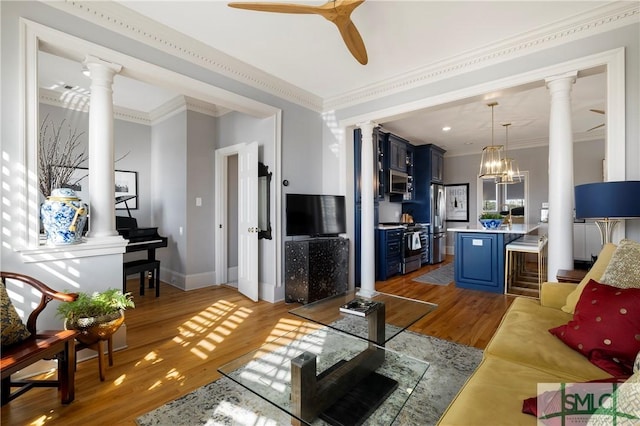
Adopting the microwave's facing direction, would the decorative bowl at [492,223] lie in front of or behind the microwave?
in front

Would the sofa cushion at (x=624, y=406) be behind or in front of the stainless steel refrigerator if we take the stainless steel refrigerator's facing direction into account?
in front

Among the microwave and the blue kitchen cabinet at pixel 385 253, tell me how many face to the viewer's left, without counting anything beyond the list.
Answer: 0

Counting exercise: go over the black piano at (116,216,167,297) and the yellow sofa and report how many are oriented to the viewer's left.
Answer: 1

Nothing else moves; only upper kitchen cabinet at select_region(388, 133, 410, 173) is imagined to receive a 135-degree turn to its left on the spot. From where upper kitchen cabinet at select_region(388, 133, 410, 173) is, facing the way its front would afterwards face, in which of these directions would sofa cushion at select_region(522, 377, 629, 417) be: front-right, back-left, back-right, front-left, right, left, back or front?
back

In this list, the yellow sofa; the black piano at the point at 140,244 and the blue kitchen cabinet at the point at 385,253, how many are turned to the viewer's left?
1

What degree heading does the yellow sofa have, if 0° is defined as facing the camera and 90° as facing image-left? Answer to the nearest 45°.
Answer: approximately 90°

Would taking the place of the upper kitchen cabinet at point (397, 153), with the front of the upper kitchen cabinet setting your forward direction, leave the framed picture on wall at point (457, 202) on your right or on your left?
on your left

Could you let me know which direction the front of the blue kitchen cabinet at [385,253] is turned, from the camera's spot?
facing the viewer and to the right of the viewer

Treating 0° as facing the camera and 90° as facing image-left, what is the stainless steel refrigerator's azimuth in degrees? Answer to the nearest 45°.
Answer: approximately 315°

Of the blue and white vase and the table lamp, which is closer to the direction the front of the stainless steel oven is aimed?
the table lamp
